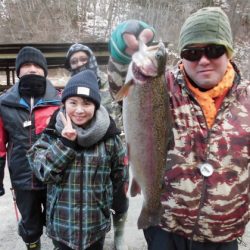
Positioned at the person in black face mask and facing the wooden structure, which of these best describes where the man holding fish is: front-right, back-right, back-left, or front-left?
back-right

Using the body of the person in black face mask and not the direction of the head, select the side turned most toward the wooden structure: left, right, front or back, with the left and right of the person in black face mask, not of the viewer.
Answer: back

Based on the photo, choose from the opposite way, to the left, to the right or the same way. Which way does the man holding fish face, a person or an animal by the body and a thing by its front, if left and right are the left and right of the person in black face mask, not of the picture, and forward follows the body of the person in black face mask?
the same way

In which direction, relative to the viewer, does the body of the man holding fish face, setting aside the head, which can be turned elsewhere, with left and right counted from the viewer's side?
facing the viewer

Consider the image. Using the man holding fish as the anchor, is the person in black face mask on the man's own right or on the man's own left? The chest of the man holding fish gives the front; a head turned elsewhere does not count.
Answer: on the man's own right

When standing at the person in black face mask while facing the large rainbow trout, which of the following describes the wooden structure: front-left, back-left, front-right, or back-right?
back-left

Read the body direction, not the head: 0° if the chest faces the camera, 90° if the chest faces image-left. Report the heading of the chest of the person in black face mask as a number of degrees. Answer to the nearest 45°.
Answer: approximately 0°

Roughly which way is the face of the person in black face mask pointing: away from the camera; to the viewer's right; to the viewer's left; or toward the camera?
toward the camera

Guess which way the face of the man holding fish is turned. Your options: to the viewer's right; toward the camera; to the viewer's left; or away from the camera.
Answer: toward the camera

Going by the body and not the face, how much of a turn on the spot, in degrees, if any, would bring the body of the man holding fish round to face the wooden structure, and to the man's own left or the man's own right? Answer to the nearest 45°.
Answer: approximately 135° to the man's own right

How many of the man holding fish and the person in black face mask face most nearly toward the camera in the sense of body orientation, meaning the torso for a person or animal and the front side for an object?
2
